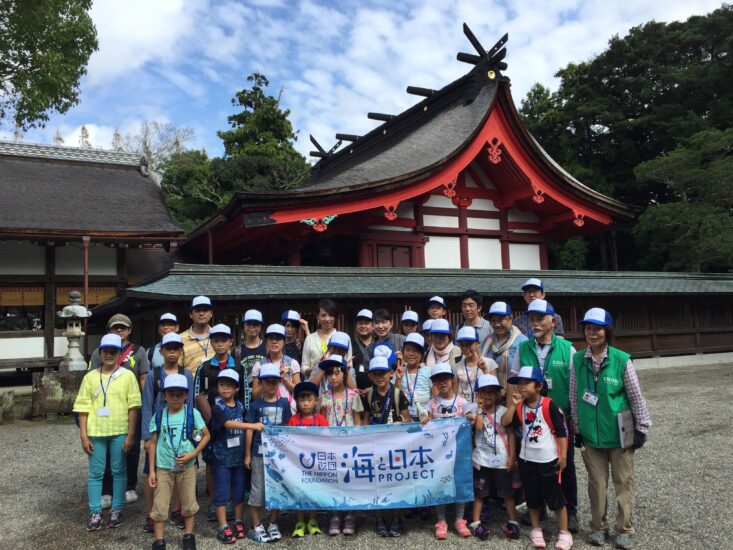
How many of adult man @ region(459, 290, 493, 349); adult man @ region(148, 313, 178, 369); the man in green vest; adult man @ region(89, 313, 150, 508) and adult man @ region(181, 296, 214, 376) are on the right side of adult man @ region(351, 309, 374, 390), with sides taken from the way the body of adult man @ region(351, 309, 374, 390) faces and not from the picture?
3

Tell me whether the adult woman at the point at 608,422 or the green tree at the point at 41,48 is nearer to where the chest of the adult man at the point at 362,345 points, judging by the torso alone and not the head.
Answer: the adult woman

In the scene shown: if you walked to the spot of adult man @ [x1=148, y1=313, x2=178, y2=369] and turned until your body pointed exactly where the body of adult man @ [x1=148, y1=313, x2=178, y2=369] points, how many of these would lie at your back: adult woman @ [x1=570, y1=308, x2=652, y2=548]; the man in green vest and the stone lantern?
1

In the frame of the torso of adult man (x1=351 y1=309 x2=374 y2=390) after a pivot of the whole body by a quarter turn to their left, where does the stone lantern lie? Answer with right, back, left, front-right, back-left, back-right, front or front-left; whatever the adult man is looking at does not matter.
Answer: back-left

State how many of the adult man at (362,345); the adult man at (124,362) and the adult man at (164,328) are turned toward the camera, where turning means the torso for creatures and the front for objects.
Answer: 3

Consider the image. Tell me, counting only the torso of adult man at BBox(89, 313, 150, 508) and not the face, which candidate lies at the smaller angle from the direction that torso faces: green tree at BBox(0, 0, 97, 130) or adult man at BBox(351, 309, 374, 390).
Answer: the adult man

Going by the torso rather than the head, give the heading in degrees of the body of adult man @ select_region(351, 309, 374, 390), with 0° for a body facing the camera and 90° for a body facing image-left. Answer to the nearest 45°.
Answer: approximately 0°

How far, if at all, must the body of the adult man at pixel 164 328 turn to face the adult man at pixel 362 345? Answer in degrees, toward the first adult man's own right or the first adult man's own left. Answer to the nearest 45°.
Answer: approximately 90° to the first adult man's own left

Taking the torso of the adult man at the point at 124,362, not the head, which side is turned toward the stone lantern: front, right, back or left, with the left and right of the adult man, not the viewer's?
back

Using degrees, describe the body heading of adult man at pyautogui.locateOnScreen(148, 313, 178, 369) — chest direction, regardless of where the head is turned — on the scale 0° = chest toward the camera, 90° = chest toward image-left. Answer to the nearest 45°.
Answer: approximately 0°

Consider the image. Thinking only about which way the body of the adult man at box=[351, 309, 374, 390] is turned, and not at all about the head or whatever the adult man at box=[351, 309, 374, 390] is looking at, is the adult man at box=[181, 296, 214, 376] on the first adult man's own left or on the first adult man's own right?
on the first adult man's own right
